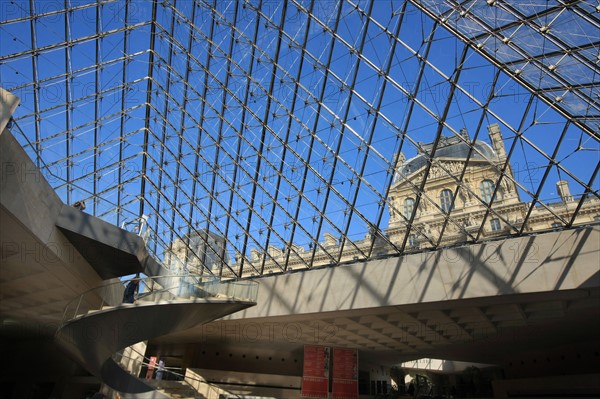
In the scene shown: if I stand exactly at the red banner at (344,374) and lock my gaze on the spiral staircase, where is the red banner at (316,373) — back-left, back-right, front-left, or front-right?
front-right

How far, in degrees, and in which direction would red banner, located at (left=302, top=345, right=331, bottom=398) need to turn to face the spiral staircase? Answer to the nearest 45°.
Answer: approximately 45° to its right

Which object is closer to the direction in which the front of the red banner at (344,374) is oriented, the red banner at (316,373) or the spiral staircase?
the spiral staircase

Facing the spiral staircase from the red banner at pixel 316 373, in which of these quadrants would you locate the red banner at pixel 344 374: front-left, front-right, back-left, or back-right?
back-left

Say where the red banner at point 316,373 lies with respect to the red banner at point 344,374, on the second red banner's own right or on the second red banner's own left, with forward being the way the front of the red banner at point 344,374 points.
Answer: on the second red banner's own right

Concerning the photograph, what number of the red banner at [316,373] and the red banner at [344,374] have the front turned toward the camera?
2

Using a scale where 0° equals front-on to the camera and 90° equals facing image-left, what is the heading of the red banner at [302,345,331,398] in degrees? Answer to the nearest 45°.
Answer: approximately 0°

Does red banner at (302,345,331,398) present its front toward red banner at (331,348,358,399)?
no

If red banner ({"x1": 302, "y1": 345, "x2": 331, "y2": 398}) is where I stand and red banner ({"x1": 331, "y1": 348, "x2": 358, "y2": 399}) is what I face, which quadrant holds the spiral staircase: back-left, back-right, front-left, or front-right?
back-right

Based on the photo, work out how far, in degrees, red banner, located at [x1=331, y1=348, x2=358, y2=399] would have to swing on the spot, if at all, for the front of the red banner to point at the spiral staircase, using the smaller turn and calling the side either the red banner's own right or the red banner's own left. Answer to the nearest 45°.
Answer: approximately 45° to the red banner's own right

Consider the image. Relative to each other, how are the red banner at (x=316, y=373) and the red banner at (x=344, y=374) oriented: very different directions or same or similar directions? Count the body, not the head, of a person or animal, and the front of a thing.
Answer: same or similar directions

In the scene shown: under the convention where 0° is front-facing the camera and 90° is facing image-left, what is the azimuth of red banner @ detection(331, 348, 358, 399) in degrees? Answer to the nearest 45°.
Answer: approximately 0°

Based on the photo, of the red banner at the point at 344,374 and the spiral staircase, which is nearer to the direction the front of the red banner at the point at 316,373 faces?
the spiral staircase
